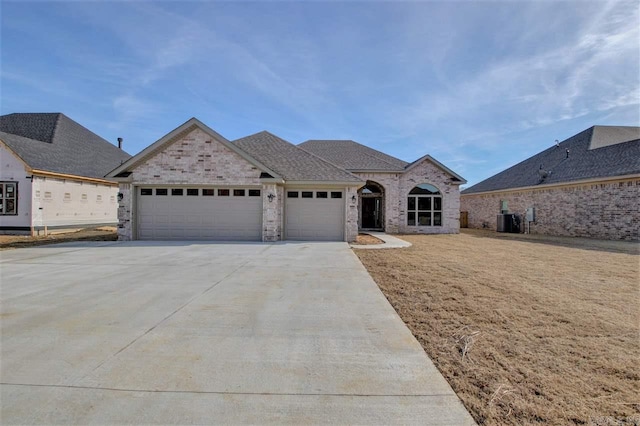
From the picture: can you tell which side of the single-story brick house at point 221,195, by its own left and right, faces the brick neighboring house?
left

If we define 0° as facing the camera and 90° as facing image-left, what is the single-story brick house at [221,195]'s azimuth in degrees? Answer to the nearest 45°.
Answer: approximately 0°

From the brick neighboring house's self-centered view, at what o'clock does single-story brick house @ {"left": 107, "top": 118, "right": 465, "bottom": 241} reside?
The single-story brick house is roughly at 3 o'clock from the brick neighboring house.

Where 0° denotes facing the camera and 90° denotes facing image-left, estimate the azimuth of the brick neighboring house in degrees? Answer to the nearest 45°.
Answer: approximately 315°
